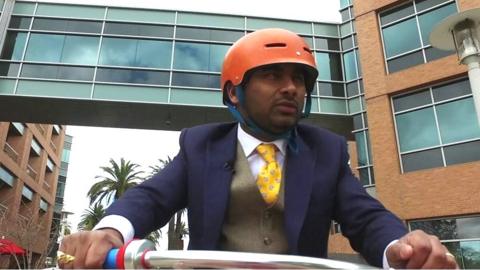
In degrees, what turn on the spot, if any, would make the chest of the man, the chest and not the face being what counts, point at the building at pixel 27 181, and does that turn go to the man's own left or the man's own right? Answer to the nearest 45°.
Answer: approximately 135° to the man's own right

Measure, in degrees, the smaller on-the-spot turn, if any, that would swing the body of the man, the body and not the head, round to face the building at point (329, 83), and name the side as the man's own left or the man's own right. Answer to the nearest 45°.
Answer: approximately 180°

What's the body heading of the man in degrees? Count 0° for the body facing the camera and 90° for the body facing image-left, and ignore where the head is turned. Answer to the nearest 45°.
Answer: approximately 0°

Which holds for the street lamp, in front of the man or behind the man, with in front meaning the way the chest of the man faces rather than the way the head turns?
behind
